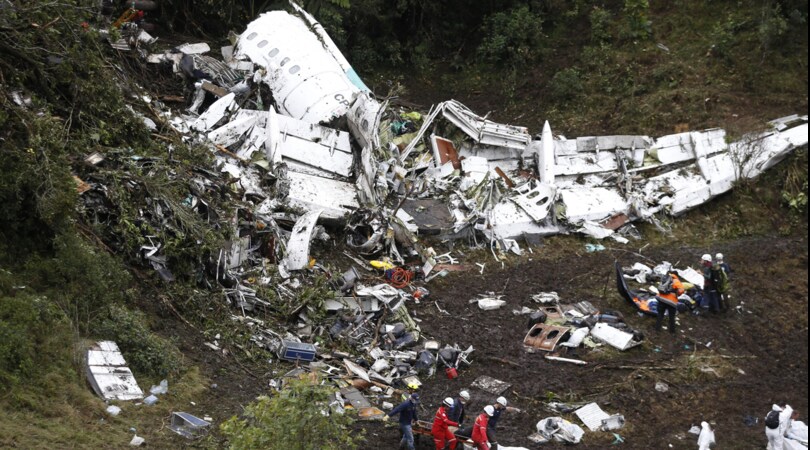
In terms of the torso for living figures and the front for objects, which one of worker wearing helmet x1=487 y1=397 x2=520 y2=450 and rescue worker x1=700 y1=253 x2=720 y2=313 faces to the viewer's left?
the rescue worker

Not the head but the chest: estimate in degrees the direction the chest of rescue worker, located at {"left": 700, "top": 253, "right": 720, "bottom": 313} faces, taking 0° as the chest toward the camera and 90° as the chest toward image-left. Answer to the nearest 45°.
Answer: approximately 90°

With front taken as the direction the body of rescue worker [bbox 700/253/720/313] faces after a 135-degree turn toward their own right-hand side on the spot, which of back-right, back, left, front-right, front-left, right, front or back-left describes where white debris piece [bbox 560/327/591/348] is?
back

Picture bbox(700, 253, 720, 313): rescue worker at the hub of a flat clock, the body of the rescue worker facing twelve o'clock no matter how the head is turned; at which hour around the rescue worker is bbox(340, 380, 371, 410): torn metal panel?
The torn metal panel is roughly at 10 o'clock from the rescue worker.

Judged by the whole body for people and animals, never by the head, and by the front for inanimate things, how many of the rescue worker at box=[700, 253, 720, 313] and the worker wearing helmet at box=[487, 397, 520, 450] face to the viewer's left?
1

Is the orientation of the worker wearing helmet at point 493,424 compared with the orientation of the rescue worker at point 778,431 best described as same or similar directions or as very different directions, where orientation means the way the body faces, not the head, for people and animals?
very different directions
